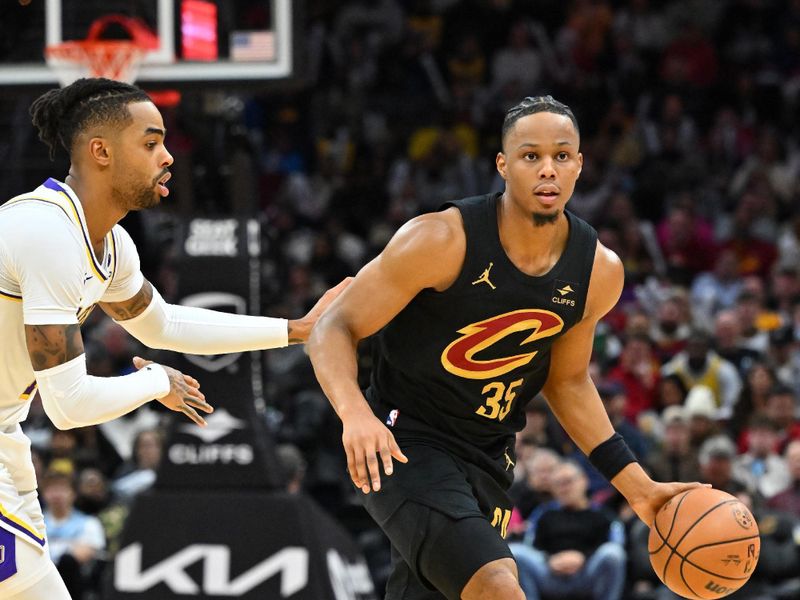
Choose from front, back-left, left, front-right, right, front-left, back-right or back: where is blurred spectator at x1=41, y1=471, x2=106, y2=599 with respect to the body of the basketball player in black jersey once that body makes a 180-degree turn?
front

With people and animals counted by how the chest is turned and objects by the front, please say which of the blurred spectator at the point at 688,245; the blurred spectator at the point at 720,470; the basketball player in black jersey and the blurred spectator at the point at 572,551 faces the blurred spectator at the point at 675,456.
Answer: the blurred spectator at the point at 688,245

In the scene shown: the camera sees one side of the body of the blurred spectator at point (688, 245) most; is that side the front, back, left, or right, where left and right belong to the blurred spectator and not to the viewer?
front

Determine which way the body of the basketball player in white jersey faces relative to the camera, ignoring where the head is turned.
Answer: to the viewer's right

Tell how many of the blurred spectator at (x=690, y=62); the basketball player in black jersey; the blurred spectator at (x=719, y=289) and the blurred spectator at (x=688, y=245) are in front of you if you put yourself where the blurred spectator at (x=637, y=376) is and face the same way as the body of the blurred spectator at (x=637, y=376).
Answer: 1

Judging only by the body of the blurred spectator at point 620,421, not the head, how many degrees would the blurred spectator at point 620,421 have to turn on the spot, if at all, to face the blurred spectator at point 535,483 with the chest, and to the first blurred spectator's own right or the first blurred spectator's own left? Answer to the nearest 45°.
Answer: approximately 45° to the first blurred spectator's own right

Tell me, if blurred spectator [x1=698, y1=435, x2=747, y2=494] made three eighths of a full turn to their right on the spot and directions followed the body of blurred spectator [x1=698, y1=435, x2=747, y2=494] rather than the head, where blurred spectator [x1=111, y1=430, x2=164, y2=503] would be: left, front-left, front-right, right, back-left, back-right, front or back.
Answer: left

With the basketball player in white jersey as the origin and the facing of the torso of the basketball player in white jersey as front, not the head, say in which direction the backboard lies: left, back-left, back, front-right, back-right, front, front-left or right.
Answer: left

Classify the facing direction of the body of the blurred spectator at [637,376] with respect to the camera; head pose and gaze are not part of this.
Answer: toward the camera

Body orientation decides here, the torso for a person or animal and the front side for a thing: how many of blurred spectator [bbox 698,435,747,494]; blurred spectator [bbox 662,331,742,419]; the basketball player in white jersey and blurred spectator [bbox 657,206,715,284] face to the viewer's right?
1

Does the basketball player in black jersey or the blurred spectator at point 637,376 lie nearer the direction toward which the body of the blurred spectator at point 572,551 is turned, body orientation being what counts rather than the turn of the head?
the basketball player in black jersey

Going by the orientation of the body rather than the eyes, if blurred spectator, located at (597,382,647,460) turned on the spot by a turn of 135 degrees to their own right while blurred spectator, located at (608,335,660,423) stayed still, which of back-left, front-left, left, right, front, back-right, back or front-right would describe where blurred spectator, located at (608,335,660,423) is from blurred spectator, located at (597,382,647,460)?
front-right

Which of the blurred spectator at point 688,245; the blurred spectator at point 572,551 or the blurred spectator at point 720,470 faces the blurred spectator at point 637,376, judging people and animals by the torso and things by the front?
the blurred spectator at point 688,245

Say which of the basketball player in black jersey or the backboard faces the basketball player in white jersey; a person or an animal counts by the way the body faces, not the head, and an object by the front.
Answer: the backboard

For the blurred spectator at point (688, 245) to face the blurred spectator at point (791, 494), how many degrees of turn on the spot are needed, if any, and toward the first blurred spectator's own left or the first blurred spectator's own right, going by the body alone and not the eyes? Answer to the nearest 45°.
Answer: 0° — they already face them

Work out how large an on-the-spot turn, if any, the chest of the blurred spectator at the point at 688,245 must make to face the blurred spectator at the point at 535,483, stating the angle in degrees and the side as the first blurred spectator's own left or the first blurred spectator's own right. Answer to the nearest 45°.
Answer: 0° — they already face them
